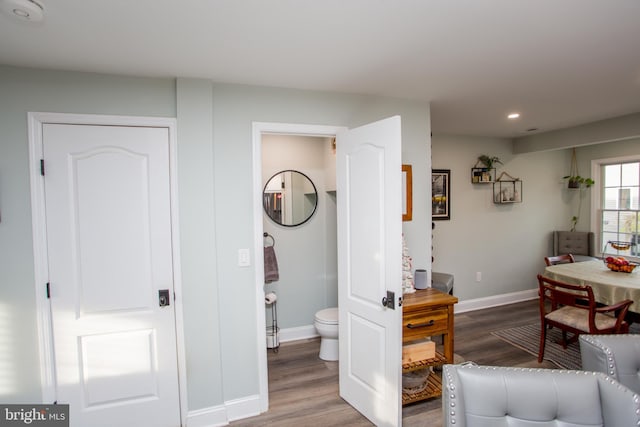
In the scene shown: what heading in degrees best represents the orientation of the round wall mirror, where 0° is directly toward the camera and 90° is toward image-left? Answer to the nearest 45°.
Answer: approximately 0°

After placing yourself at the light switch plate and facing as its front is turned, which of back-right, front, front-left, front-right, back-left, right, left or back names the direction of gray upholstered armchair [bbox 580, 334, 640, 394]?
front-left

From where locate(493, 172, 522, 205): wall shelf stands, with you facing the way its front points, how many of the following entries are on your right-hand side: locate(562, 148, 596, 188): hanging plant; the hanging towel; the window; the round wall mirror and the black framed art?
3

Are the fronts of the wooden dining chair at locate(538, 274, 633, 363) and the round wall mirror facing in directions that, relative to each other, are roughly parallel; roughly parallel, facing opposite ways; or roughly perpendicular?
roughly perpendicular

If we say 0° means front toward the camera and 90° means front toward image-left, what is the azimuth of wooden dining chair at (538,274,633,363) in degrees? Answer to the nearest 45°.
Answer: approximately 225°
